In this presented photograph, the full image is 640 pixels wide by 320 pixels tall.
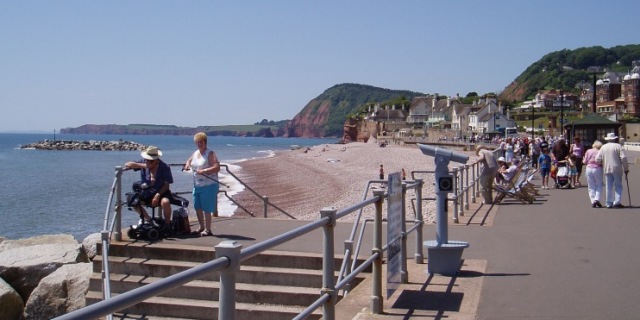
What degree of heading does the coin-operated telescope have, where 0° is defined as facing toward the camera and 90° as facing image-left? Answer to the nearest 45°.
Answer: approximately 90°

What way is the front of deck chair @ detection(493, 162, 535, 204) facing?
to the viewer's left

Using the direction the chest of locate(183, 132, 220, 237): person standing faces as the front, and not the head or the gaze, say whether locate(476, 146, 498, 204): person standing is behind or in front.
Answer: behind

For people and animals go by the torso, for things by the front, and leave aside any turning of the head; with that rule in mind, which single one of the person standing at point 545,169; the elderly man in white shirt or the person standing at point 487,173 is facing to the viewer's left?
the person standing at point 487,173

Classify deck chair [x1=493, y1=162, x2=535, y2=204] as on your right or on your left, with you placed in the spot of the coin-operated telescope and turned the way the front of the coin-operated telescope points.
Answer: on your right

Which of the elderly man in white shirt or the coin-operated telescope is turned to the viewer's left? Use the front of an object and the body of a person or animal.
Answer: the coin-operated telescope

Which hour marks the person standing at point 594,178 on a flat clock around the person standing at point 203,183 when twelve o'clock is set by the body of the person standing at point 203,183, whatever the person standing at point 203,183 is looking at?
the person standing at point 594,178 is roughly at 7 o'clock from the person standing at point 203,183.

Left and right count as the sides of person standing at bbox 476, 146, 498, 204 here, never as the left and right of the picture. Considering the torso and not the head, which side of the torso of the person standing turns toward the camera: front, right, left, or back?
left

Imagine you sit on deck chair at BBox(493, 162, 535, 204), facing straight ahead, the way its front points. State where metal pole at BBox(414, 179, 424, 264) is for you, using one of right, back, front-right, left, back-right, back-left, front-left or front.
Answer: left

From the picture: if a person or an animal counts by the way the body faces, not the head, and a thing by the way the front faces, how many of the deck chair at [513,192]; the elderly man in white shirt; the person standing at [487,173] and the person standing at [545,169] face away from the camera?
1

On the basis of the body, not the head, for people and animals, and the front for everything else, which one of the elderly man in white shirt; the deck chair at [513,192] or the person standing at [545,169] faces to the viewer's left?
the deck chair
